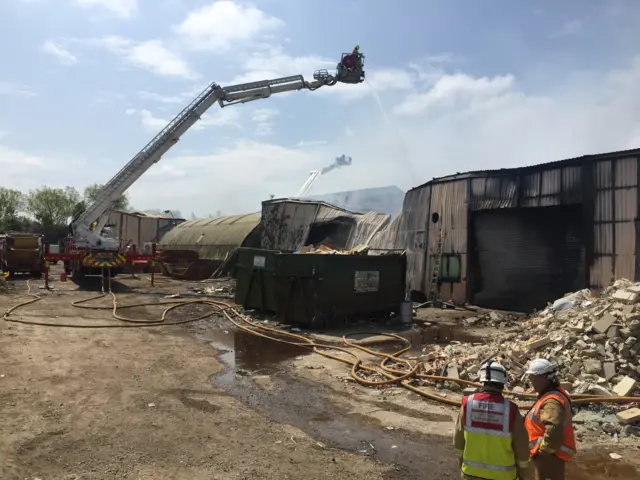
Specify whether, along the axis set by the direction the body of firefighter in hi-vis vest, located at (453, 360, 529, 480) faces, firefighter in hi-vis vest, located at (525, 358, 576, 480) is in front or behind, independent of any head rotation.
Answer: in front

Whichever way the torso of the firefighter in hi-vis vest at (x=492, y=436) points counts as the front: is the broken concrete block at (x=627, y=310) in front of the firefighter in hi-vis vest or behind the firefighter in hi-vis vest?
in front

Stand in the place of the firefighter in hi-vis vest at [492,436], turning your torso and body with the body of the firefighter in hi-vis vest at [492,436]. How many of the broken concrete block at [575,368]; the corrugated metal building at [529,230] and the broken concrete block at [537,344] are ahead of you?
3

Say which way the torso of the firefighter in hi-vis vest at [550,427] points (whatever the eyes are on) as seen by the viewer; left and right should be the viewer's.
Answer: facing to the left of the viewer

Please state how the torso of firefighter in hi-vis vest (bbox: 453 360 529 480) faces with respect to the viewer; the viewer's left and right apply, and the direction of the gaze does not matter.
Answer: facing away from the viewer

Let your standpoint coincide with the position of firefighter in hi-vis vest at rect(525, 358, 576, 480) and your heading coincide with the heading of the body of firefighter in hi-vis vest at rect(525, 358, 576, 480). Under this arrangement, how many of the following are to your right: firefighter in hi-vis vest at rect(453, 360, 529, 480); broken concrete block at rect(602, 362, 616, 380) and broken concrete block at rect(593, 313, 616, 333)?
2

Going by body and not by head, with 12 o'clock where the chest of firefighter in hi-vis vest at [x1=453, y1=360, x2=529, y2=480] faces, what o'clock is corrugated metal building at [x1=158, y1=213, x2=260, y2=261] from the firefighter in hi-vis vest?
The corrugated metal building is roughly at 11 o'clock from the firefighter in hi-vis vest.

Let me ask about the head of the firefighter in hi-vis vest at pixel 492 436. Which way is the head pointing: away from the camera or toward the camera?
away from the camera

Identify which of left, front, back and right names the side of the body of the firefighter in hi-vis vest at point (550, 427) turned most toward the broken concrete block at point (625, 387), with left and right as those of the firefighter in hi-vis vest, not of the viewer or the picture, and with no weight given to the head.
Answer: right

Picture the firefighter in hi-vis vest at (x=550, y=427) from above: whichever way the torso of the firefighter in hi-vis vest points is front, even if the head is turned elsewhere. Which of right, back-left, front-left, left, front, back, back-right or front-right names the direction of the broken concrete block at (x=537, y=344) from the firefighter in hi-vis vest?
right

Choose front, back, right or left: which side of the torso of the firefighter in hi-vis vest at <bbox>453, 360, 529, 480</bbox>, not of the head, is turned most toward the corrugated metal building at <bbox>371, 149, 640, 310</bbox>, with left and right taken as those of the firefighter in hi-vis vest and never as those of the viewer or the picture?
front
